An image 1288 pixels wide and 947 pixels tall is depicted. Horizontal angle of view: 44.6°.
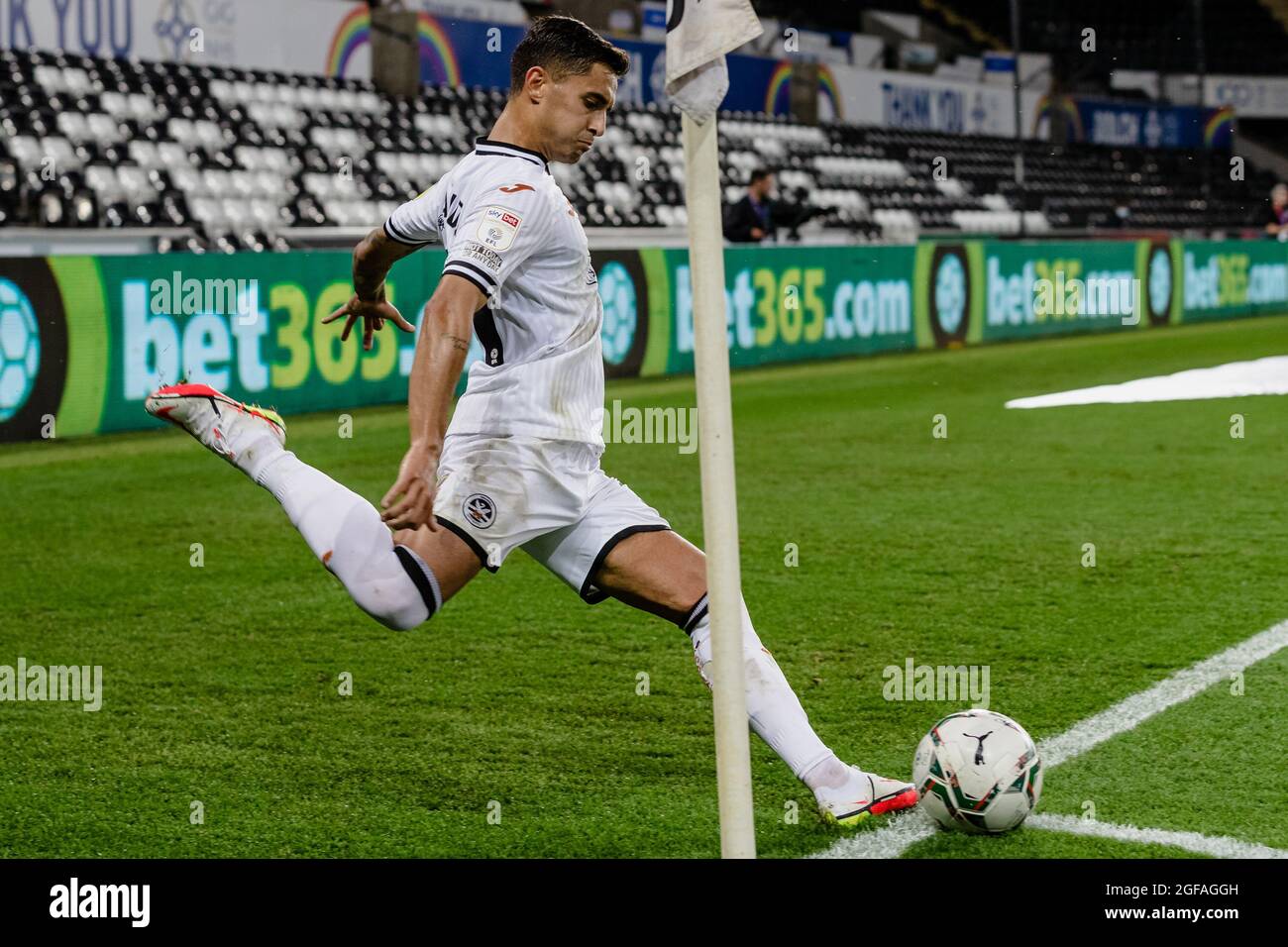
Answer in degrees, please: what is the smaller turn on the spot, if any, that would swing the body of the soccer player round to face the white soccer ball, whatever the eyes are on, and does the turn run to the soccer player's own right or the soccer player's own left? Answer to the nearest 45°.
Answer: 0° — they already face it

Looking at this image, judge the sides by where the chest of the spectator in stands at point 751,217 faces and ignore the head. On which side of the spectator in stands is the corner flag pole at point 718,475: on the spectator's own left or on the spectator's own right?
on the spectator's own right

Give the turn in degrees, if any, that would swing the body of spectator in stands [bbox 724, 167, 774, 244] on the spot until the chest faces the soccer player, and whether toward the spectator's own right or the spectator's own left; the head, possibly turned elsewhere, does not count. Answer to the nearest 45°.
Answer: approximately 45° to the spectator's own right

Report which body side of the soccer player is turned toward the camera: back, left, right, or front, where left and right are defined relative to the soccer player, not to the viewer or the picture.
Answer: right

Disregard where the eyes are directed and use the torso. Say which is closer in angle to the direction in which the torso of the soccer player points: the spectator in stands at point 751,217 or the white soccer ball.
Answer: the white soccer ball

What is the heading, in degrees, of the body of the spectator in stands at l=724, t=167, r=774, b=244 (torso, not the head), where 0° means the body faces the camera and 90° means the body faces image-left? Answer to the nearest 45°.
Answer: approximately 315°

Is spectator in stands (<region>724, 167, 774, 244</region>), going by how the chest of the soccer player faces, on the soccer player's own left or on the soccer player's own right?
on the soccer player's own left

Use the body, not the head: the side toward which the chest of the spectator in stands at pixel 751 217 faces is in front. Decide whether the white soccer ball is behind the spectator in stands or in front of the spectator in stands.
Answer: in front

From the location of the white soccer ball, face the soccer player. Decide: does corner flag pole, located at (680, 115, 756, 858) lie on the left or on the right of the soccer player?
left

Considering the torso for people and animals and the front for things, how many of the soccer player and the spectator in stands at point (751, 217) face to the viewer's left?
0
